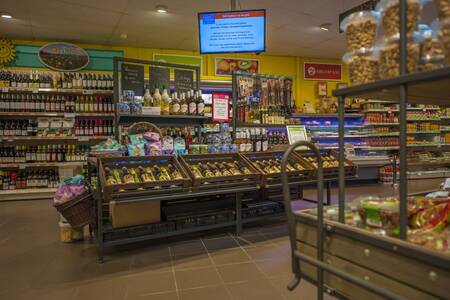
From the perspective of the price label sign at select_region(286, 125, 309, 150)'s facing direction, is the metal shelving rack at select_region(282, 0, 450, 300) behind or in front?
in front

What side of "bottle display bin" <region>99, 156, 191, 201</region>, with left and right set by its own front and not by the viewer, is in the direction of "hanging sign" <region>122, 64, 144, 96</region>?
back

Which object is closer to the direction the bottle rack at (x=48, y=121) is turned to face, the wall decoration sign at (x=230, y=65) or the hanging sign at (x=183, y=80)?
the hanging sign

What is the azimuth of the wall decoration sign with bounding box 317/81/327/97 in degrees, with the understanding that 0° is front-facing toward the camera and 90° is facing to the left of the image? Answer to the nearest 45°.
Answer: approximately 0°

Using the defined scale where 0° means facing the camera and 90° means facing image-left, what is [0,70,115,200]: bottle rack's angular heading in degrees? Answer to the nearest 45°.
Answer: approximately 0°

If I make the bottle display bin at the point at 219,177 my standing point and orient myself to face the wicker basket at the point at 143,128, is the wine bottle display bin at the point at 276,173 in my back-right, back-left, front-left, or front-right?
back-right

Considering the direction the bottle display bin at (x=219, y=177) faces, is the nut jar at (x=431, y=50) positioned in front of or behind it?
in front
